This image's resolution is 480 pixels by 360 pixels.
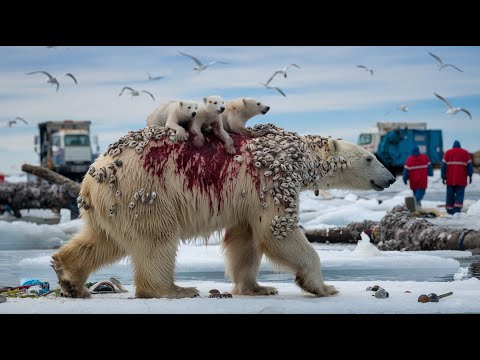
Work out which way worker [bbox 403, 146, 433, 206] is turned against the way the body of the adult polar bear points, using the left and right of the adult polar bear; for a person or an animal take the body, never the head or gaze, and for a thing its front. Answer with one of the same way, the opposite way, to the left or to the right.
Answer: to the left

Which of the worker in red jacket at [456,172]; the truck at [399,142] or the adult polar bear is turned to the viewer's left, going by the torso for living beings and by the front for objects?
the truck

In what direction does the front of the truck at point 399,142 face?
to the viewer's left

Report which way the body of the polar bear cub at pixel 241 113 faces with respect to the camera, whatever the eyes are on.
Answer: to the viewer's right

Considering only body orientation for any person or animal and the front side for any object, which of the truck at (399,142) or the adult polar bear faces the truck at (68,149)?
the truck at (399,142)

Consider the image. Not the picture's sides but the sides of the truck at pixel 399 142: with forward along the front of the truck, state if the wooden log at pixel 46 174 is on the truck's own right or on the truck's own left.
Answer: on the truck's own left

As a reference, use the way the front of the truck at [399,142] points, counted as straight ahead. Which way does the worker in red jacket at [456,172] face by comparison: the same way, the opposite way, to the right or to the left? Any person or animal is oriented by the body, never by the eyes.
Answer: to the right

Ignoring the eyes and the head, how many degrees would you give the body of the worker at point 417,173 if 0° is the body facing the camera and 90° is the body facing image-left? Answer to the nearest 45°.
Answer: approximately 180°

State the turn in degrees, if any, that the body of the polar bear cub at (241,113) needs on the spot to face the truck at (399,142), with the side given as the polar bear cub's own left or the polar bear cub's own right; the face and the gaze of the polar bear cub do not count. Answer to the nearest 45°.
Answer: approximately 90° to the polar bear cub's own left

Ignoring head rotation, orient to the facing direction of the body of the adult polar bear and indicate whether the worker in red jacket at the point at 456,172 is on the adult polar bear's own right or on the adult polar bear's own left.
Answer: on the adult polar bear's own left

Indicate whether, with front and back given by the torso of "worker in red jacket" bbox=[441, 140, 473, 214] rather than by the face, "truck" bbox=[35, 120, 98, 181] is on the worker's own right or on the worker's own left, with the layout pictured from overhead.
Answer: on the worker's own left

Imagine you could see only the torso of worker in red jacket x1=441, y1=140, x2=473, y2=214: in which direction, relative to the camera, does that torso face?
away from the camera

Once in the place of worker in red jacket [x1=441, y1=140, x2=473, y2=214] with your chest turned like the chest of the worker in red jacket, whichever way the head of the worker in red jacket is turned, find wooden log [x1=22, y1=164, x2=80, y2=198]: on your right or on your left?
on your left

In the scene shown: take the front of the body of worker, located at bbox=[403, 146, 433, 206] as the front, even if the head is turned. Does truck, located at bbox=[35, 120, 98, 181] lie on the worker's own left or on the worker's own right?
on the worker's own left

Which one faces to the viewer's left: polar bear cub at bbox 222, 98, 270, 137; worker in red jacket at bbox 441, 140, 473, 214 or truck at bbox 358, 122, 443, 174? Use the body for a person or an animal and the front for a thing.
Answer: the truck

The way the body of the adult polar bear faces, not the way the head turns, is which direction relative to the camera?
to the viewer's right

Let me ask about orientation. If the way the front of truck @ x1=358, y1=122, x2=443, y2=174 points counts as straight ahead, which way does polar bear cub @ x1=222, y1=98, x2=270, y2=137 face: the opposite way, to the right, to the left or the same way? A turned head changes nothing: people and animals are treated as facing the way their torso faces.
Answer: the opposite way
